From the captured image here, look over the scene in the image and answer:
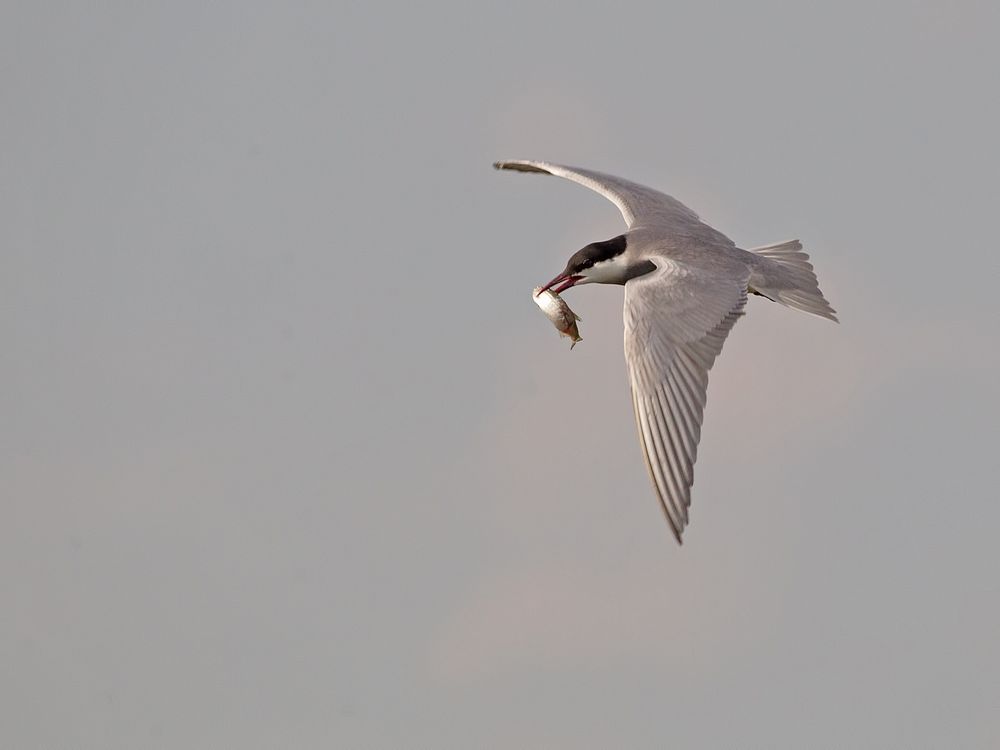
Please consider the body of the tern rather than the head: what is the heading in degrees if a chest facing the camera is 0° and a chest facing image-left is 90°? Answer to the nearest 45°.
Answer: approximately 90°
